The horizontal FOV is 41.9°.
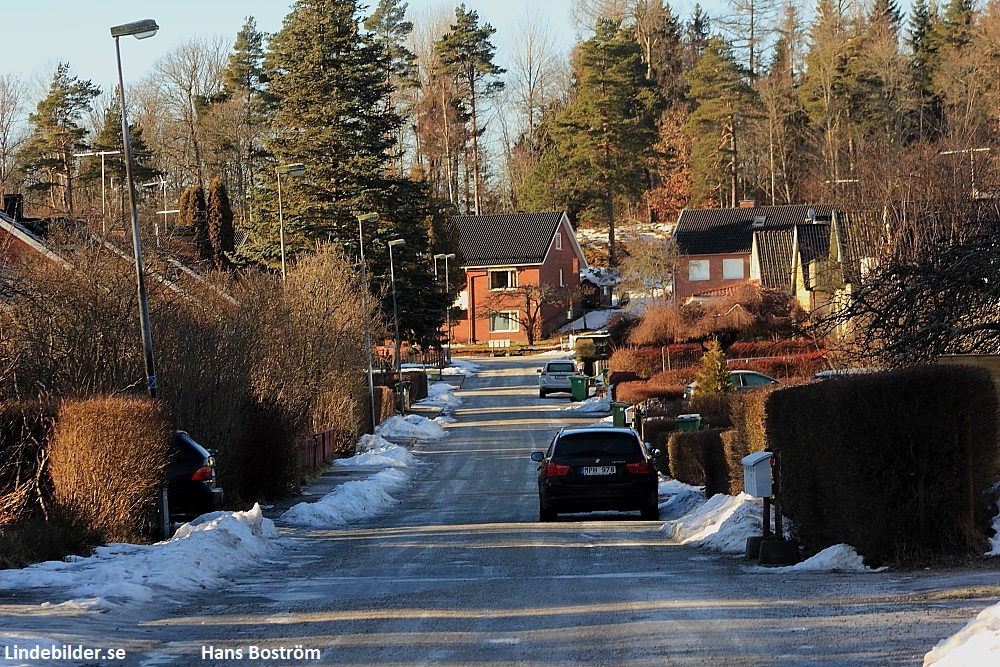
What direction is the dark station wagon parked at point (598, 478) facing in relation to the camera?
away from the camera

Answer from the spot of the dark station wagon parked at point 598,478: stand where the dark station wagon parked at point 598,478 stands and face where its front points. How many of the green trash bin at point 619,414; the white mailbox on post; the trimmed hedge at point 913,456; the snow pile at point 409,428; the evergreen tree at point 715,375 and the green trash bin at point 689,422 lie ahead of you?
4

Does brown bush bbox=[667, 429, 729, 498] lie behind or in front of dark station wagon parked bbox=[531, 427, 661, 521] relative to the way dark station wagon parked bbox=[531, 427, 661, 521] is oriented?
in front

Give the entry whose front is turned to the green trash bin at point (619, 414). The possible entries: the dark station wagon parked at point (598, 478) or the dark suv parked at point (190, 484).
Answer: the dark station wagon parked at point (598, 478)

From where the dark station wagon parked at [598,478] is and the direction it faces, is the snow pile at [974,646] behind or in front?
behind

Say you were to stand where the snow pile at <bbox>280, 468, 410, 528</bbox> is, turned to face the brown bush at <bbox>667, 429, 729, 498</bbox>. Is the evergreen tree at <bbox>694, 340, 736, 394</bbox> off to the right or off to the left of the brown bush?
left

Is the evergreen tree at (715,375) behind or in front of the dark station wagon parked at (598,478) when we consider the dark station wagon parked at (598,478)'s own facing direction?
in front

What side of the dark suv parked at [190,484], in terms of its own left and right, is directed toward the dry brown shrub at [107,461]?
left

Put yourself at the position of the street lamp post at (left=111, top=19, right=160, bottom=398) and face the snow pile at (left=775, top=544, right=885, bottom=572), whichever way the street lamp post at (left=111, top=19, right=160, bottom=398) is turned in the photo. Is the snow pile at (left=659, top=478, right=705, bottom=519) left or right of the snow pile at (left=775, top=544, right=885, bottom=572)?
left

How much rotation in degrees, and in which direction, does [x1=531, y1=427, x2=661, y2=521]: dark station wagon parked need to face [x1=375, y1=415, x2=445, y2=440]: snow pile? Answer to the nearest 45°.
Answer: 0° — it already faces it

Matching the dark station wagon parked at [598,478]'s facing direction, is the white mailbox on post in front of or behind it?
behind
